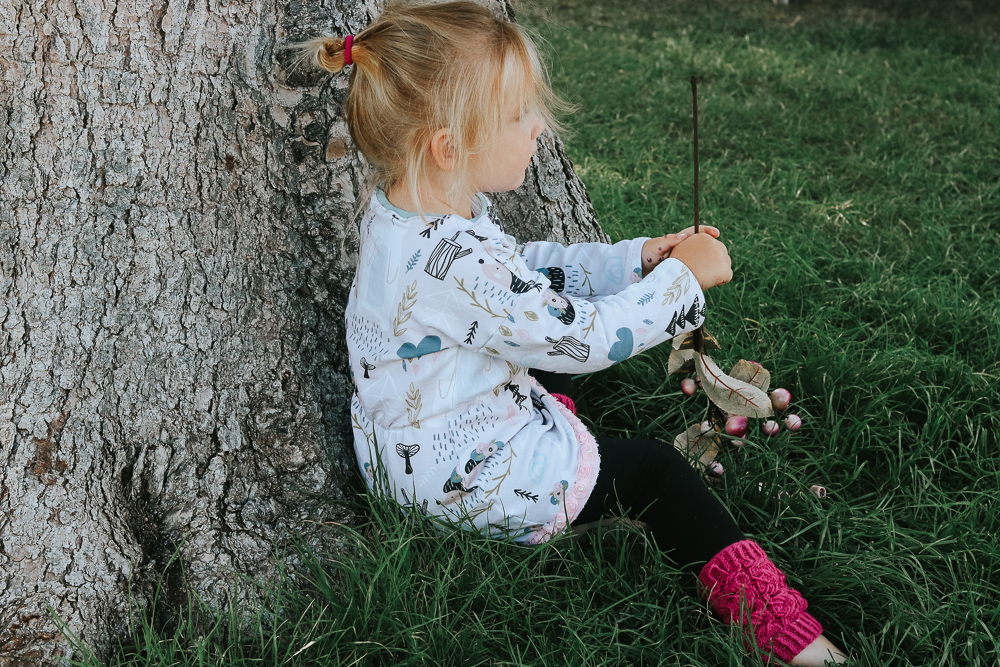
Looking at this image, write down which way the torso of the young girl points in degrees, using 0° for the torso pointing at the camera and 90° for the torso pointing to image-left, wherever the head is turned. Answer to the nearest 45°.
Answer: approximately 270°

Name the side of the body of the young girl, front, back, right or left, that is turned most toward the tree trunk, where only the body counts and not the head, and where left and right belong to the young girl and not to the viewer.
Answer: back

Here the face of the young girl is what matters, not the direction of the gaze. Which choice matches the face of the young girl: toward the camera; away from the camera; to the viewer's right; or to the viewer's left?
to the viewer's right
